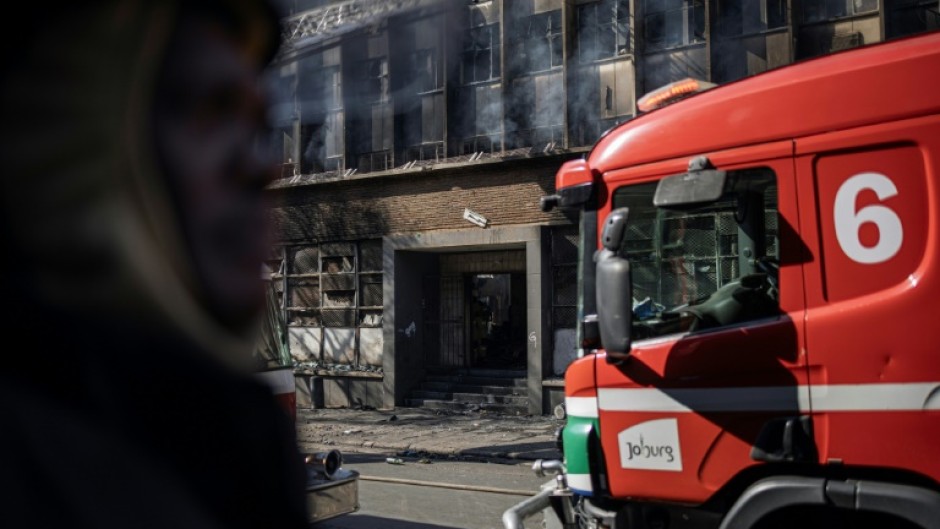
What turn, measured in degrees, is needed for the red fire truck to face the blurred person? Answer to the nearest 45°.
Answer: approximately 90° to its left

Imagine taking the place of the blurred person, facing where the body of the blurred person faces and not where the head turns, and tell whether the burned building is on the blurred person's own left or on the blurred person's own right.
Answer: on the blurred person's own left

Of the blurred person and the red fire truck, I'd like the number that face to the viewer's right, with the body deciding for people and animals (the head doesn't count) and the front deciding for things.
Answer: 1

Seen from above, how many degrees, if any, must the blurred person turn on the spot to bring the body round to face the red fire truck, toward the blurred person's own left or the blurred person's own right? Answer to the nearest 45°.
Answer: approximately 45° to the blurred person's own left

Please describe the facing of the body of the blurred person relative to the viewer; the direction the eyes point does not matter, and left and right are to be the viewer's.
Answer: facing to the right of the viewer

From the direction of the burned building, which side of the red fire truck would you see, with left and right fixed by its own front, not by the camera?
right

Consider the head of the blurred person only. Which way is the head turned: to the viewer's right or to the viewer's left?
to the viewer's right

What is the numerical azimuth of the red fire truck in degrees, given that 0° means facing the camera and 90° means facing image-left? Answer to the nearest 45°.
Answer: approximately 90°
